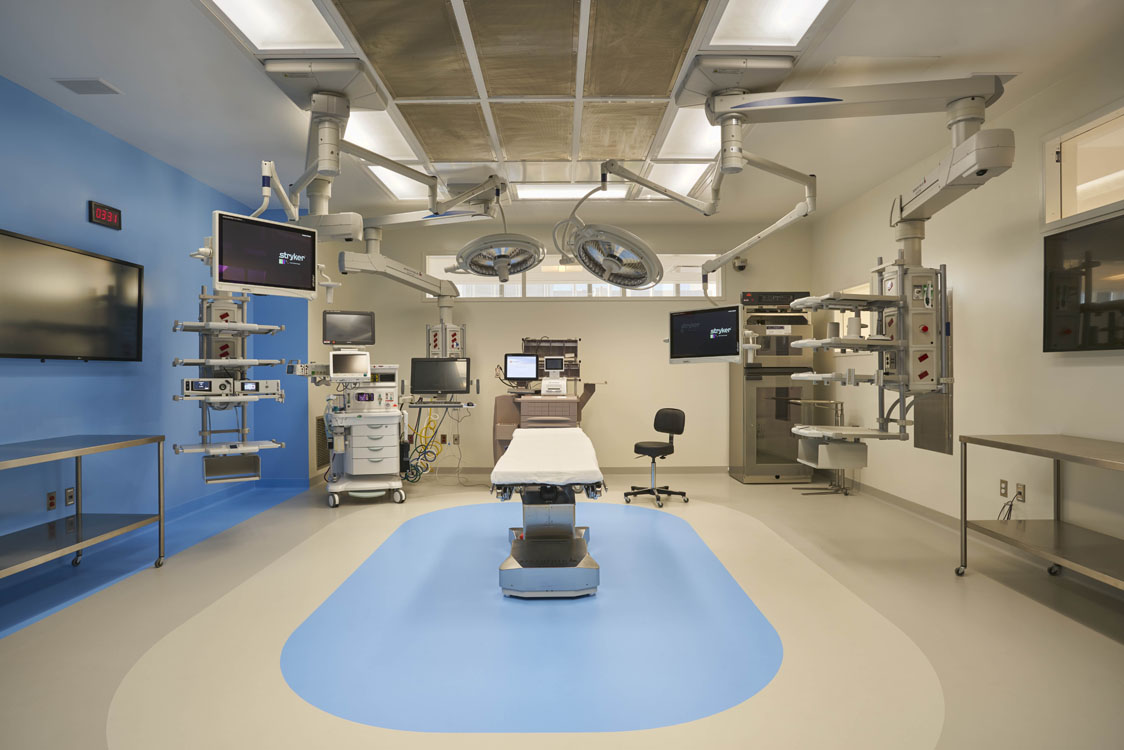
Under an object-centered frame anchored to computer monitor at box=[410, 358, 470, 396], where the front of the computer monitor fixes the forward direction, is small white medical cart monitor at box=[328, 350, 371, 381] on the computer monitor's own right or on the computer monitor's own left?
on the computer monitor's own right

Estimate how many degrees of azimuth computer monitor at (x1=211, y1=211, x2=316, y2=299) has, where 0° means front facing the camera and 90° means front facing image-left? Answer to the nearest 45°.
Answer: approximately 315°

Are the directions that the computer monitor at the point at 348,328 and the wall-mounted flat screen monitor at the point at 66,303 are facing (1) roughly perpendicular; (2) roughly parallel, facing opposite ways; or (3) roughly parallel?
roughly perpendicular

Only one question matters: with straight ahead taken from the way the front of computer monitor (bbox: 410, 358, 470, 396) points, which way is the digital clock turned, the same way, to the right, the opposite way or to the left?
to the left

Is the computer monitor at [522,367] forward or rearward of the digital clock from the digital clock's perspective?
forward

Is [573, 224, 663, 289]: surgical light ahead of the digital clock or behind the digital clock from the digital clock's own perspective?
ahead

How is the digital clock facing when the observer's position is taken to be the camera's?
facing the viewer and to the right of the viewer

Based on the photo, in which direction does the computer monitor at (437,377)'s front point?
toward the camera

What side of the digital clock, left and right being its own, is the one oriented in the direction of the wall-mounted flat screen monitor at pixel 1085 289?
front

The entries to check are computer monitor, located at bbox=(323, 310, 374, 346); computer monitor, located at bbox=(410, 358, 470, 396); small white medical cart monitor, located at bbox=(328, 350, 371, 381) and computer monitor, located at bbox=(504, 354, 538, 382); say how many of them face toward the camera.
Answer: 4

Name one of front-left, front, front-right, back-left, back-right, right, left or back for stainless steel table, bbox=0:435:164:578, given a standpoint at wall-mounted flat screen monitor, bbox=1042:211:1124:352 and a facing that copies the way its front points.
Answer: front

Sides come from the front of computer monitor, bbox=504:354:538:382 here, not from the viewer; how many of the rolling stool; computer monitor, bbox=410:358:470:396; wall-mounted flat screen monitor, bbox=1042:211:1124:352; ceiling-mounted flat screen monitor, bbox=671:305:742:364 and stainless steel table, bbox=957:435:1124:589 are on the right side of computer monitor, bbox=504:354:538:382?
1

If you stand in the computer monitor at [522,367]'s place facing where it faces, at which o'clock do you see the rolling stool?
The rolling stool is roughly at 10 o'clock from the computer monitor.

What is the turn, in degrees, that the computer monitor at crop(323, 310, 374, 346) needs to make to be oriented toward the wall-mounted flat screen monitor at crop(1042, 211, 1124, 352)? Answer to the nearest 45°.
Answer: approximately 45° to its left

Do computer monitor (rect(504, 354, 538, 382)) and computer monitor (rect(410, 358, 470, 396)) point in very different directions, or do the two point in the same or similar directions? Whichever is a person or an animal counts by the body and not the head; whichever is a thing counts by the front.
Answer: same or similar directions

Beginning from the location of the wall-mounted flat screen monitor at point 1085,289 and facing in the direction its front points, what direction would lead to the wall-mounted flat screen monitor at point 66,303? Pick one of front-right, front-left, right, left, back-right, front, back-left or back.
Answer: front

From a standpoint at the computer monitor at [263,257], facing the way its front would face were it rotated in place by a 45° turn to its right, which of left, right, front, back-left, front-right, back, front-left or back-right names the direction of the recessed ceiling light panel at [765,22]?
front-left

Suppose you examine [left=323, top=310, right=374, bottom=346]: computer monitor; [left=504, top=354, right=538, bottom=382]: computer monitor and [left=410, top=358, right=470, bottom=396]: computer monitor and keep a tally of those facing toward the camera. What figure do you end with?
3

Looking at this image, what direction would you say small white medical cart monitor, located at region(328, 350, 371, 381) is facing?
toward the camera
